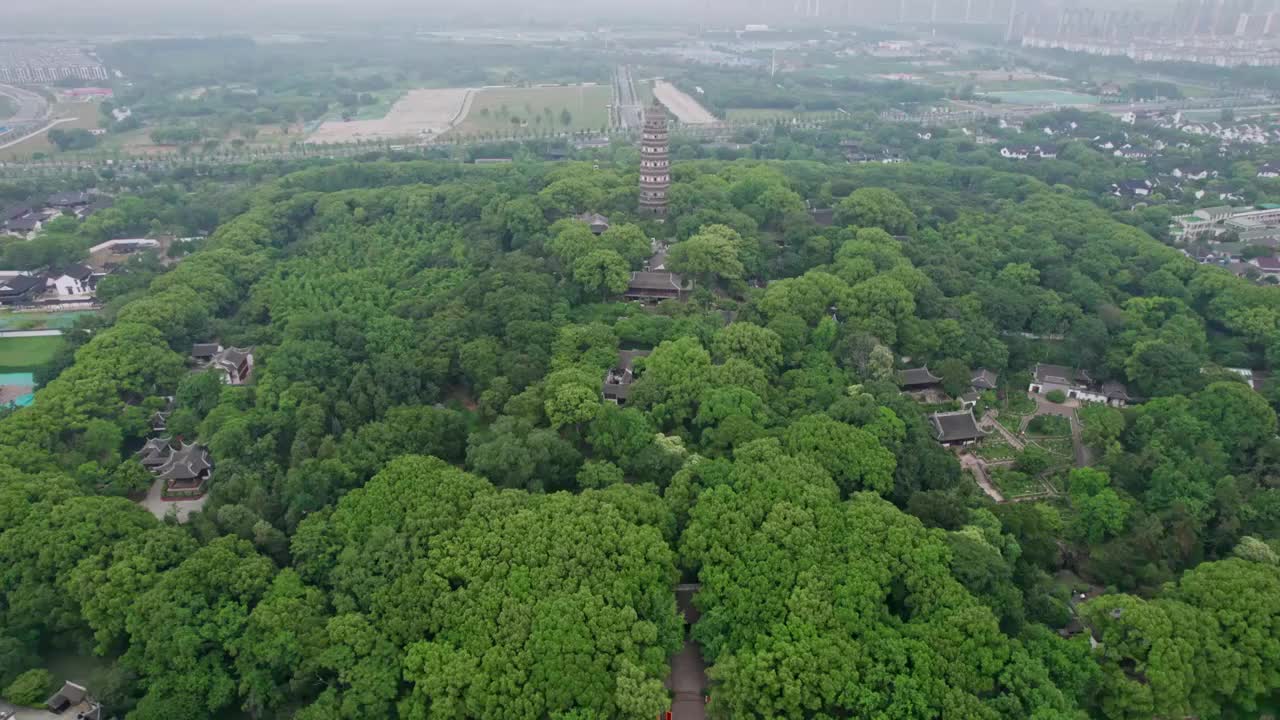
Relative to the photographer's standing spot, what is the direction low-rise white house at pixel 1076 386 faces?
facing the viewer

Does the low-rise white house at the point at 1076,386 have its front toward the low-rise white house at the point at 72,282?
no

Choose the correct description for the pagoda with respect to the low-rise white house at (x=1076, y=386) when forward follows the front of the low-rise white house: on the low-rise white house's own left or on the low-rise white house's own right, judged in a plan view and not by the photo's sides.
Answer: on the low-rise white house's own right

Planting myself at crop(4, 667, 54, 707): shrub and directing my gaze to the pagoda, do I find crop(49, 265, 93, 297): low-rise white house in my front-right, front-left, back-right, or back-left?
front-left

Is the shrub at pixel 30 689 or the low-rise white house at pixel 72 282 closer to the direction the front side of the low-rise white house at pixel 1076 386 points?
the shrub

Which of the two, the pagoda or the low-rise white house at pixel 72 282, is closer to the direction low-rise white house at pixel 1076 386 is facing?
the low-rise white house

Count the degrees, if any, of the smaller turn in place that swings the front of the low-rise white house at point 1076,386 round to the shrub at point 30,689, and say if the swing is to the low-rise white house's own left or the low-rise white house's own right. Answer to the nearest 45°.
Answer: approximately 45° to the low-rise white house's own right

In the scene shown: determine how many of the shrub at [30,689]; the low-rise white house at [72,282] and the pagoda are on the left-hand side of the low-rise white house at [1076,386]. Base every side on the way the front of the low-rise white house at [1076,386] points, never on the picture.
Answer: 0

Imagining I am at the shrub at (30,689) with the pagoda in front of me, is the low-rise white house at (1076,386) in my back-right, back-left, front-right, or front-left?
front-right

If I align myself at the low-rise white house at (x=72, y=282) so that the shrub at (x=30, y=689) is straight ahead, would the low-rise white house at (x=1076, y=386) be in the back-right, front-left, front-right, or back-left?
front-left

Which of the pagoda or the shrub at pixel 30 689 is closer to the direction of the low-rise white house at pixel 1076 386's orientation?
the shrub
